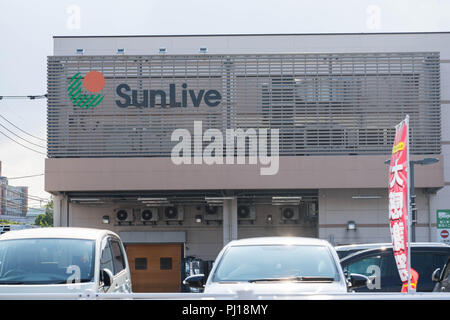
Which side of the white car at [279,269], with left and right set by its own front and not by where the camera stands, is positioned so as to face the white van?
right

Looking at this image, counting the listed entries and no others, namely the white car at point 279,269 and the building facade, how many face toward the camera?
2

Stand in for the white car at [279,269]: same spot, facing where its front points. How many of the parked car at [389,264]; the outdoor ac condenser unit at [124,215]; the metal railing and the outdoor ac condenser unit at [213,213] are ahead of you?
1

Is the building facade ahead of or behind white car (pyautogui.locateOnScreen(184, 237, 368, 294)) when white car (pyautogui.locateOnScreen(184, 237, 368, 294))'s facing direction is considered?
behind

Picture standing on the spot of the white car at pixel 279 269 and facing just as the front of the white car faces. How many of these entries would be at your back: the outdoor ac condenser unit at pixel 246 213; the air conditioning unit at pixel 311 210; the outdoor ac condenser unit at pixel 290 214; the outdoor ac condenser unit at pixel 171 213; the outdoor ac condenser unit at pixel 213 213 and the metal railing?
5

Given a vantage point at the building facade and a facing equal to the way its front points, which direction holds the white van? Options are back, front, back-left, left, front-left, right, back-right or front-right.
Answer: front

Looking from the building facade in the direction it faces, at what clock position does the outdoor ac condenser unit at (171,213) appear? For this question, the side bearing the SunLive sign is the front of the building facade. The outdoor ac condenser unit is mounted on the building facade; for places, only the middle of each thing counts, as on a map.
The outdoor ac condenser unit is roughly at 4 o'clock from the building facade.

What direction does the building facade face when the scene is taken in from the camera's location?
facing the viewer

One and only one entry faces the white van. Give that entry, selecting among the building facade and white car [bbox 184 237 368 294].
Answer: the building facade

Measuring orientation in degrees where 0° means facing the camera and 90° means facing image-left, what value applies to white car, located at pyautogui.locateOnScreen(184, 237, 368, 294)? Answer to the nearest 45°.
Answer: approximately 0°

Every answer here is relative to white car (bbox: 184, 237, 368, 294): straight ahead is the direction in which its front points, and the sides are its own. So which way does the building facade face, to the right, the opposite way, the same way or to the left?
the same way

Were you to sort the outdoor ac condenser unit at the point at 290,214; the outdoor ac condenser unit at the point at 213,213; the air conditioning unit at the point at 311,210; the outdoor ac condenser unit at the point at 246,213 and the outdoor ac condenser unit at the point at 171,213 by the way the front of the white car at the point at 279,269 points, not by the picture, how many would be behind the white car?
5

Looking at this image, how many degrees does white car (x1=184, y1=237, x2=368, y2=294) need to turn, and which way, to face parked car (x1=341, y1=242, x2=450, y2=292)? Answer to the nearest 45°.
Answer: approximately 135° to its left

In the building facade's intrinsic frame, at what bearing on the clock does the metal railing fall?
The metal railing is roughly at 12 o'clock from the building facade.

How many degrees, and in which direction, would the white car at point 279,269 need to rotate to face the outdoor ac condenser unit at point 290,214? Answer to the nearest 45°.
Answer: approximately 180°

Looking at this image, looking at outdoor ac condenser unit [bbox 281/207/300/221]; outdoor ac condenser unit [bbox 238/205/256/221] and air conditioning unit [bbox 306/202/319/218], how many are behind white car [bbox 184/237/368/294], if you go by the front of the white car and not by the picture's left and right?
3

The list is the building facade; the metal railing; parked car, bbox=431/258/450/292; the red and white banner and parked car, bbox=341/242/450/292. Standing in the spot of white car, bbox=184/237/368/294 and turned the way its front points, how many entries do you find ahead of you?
1
